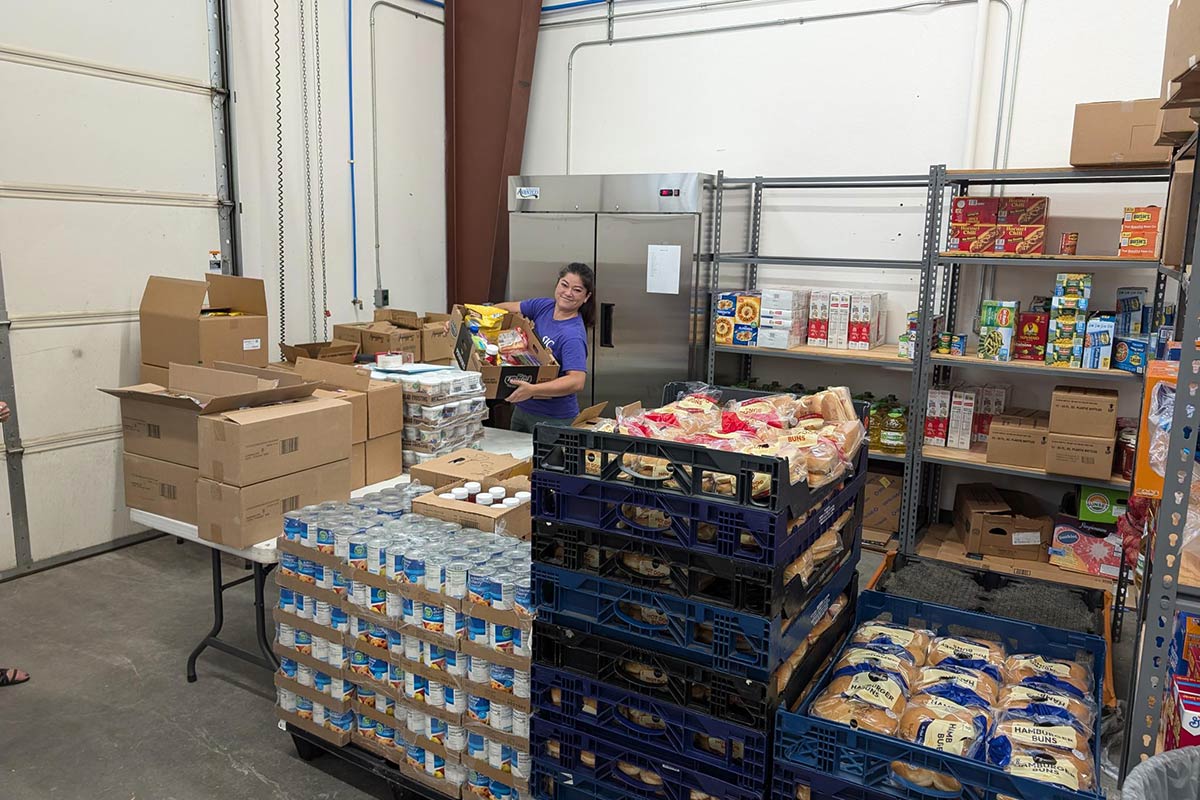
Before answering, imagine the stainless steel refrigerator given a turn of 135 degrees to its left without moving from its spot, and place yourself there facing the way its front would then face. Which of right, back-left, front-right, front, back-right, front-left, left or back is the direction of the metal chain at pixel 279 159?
back-left

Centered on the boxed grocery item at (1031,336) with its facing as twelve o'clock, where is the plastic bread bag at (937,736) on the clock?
The plastic bread bag is roughly at 12 o'clock from the boxed grocery item.

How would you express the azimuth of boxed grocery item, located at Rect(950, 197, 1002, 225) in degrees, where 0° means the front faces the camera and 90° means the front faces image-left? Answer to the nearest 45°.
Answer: approximately 0°

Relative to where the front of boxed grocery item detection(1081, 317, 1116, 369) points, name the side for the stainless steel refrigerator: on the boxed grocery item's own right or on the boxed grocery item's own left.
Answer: on the boxed grocery item's own right

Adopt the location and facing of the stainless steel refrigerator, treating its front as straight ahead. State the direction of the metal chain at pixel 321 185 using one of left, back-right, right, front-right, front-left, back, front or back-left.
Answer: right

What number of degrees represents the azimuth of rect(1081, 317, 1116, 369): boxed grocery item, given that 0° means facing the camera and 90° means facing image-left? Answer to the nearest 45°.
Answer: approximately 0°
